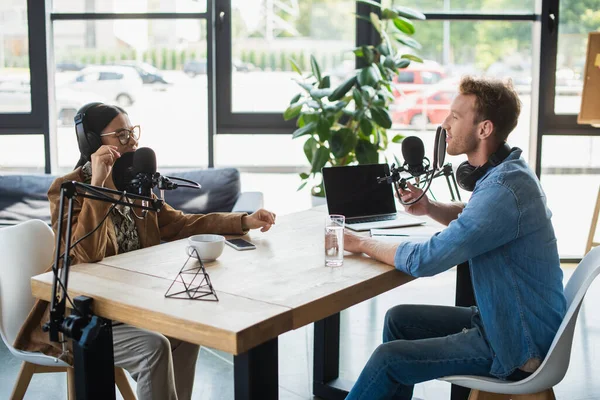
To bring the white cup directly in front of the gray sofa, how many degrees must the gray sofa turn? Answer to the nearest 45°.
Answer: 0° — it already faces it

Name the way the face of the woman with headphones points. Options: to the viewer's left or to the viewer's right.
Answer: to the viewer's right

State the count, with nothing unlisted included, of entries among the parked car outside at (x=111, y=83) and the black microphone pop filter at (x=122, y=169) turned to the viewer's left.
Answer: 2

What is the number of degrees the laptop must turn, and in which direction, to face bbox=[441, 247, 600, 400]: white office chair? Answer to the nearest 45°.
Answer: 0° — it already faces it

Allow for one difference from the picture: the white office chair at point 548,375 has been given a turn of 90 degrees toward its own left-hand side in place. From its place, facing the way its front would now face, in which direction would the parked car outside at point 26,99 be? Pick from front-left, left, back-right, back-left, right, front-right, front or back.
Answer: back-right

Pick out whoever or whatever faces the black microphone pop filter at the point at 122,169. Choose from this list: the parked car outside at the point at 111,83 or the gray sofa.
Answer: the gray sofa

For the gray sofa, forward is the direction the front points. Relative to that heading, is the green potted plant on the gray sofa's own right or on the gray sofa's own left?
on the gray sofa's own left

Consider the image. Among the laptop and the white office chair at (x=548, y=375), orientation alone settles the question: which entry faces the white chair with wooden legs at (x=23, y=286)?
the white office chair at (x=548, y=375)

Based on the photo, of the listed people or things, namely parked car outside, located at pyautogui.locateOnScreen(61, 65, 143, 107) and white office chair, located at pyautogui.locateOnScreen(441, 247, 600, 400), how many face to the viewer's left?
2

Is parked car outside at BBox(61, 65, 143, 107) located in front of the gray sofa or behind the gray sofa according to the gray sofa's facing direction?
behind

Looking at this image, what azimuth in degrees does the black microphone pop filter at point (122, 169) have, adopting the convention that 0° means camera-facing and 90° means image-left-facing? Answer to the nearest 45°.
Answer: approximately 90°

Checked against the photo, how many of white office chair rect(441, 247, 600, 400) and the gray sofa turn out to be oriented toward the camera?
1

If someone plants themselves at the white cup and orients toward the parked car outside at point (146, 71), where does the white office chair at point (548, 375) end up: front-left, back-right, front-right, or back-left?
back-right

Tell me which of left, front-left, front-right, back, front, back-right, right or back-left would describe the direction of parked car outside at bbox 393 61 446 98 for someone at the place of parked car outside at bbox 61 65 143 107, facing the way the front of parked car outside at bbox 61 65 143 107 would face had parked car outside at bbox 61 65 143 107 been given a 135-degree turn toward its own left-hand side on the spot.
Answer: front-left

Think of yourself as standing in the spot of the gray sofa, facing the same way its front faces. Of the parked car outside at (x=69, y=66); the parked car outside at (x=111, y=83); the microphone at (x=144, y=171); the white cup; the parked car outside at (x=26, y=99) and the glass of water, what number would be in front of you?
3

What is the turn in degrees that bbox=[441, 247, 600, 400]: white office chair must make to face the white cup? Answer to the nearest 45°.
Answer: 0° — it already faces it

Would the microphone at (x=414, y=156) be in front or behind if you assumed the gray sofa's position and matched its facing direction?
in front

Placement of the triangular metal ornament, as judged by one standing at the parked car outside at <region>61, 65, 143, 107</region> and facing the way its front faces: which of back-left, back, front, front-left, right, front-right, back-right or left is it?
left
